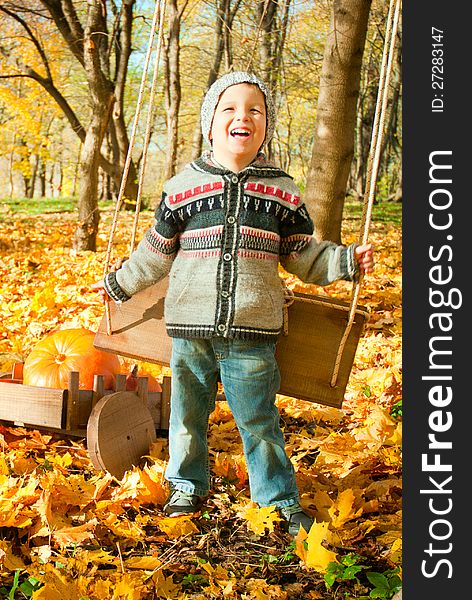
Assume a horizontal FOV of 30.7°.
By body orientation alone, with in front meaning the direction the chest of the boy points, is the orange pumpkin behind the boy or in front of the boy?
behind

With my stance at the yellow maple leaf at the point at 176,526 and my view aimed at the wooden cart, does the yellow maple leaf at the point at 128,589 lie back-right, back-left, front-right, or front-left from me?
back-left

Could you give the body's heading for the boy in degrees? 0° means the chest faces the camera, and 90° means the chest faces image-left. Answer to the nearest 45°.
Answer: approximately 0°

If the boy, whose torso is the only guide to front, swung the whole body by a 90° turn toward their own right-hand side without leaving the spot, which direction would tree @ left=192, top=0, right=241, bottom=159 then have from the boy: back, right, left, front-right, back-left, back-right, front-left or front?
right
